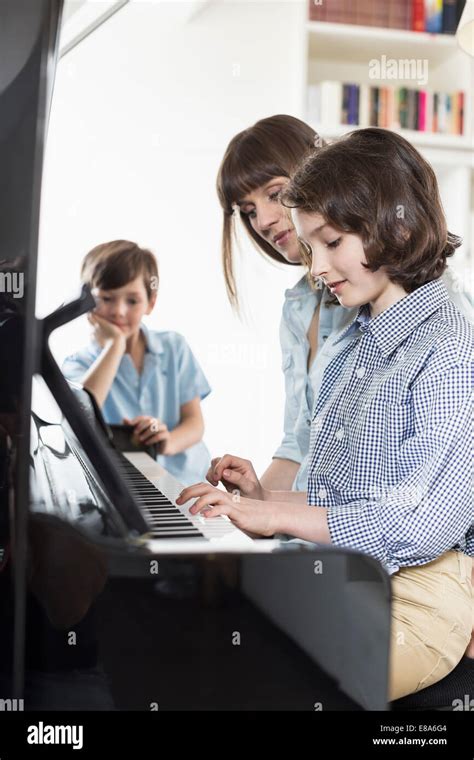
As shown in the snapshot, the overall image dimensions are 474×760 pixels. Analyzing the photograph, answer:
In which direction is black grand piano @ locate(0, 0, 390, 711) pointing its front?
to the viewer's right

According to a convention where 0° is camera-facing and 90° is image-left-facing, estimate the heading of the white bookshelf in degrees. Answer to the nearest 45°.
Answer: approximately 0°

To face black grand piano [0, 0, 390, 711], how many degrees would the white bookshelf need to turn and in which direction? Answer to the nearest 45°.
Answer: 0° — it already faces it

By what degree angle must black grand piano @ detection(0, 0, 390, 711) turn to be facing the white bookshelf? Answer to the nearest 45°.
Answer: approximately 90° to its left

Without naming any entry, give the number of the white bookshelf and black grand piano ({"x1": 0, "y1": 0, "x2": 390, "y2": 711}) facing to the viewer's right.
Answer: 1

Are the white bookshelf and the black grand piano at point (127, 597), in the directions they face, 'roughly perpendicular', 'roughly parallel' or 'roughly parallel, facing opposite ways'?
roughly perpendicular
